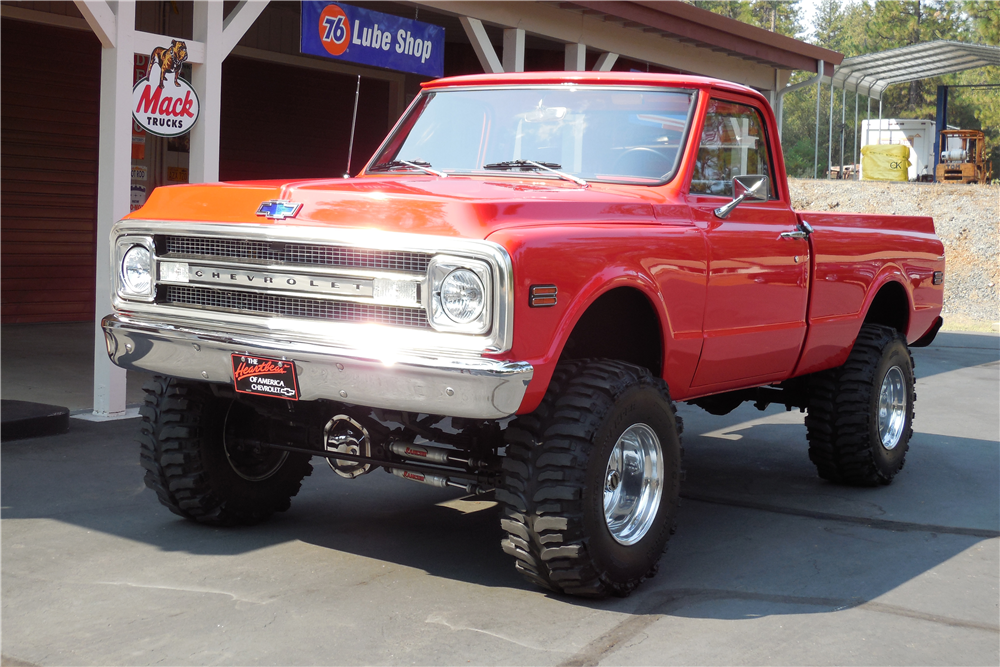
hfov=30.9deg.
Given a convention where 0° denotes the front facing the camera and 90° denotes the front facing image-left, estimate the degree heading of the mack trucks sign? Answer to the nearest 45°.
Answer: approximately 0°

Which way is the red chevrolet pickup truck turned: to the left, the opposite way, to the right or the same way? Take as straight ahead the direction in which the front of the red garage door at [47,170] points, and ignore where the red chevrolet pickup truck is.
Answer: to the right

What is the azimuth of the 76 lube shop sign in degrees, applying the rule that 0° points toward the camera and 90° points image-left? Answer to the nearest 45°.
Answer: approximately 315°

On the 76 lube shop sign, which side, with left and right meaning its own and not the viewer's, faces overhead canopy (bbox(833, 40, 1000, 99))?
left

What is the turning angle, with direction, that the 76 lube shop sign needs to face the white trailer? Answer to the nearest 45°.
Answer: approximately 90° to its left

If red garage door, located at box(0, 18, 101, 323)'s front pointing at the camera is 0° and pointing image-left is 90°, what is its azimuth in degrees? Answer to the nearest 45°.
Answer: approximately 315°

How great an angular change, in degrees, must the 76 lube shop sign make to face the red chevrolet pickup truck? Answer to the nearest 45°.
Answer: approximately 45° to its right

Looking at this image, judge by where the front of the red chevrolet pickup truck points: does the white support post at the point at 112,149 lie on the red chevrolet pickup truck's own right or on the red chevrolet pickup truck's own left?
on the red chevrolet pickup truck's own right

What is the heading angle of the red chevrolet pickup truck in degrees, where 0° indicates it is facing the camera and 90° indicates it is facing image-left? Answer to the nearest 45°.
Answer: approximately 45°

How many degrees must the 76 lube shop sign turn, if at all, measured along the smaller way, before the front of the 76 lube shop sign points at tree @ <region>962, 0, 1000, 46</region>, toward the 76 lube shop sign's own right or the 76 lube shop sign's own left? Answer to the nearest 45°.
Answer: approximately 90° to the 76 lube shop sign's own left
